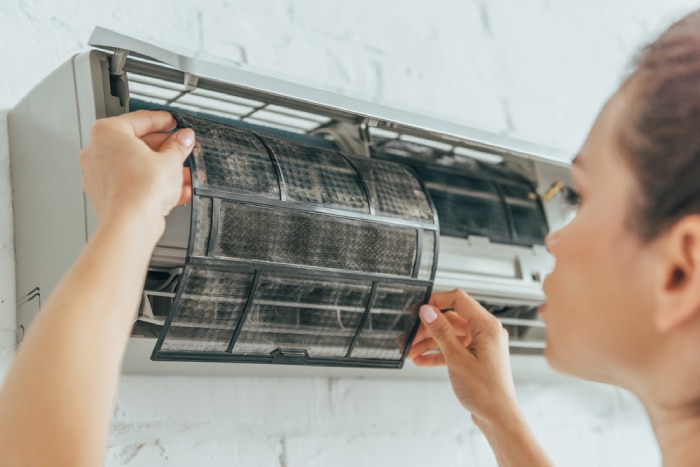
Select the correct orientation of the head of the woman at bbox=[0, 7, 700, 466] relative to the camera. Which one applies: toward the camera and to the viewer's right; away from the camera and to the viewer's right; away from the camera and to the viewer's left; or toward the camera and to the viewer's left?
away from the camera and to the viewer's left

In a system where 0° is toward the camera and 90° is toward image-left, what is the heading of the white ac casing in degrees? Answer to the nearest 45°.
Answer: approximately 315°

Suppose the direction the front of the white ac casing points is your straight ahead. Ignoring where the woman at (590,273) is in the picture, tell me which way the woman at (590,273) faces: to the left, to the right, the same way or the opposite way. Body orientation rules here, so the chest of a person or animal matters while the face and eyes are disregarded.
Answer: the opposite way
